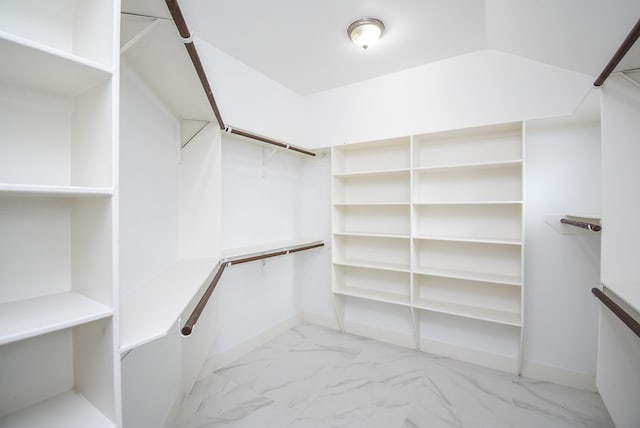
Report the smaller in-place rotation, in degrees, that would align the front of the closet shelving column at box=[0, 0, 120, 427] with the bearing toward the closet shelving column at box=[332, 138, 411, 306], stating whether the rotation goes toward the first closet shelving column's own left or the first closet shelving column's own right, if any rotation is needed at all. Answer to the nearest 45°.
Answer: approximately 45° to the first closet shelving column's own left

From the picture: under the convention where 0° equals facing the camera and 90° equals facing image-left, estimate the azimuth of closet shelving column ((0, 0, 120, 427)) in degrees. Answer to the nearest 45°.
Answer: approximately 315°
